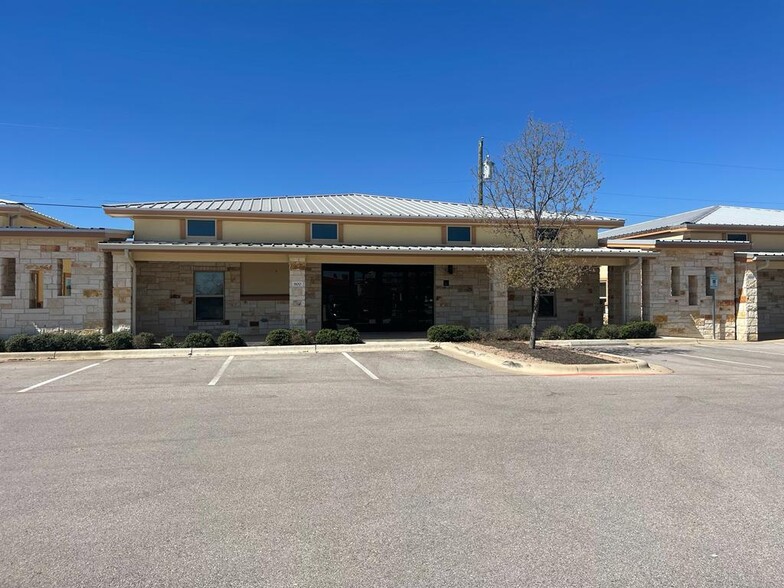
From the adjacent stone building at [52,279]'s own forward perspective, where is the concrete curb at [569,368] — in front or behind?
in front

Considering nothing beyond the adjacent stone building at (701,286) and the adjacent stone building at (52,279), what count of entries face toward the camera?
2

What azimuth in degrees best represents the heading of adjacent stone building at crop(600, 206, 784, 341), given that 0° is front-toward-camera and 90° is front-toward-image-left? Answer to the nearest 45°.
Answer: approximately 0°

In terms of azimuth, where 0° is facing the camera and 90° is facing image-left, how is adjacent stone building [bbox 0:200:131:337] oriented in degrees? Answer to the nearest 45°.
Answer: approximately 0°

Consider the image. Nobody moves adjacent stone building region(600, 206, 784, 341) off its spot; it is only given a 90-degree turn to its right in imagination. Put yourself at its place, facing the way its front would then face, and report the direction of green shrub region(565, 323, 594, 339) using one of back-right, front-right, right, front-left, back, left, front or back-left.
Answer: front-left

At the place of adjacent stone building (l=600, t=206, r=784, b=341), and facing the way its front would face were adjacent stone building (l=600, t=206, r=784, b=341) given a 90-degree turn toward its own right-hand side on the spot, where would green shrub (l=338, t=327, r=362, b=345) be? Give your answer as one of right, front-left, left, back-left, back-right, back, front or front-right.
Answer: front-left

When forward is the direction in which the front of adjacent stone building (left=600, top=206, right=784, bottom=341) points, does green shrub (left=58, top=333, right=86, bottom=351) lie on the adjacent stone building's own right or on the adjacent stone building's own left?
on the adjacent stone building's own right

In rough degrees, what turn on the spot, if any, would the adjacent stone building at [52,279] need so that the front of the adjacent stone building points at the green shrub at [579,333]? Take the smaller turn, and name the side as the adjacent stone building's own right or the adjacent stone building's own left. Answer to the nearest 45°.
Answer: approximately 45° to the adjacent stone building's own left

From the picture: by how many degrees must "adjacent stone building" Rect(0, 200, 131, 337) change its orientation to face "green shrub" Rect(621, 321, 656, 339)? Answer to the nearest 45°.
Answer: approximately 45° to its left

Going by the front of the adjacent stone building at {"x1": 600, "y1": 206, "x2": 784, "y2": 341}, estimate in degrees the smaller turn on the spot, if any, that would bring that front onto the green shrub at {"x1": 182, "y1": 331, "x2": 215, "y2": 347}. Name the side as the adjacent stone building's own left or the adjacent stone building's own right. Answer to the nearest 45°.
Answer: approximately 45° to the adjacent stone building's own right

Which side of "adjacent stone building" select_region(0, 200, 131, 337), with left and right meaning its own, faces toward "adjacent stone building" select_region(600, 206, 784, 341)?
left

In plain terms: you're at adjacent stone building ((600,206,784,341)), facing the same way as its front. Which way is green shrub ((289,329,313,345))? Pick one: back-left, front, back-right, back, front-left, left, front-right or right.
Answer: front-right

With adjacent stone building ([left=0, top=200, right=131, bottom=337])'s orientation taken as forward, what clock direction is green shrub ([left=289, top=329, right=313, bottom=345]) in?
The green shrub is roughly at 10 o'clock from the adjacent stone building.
